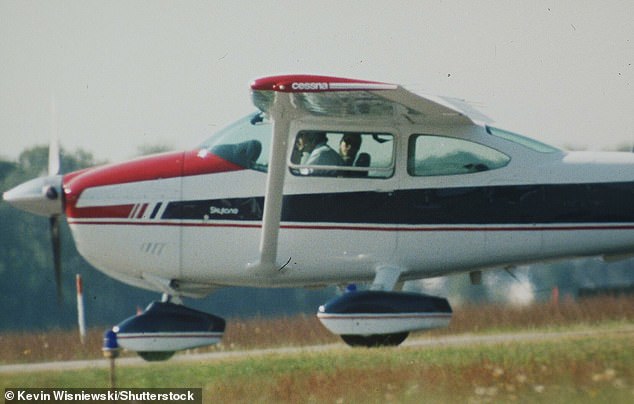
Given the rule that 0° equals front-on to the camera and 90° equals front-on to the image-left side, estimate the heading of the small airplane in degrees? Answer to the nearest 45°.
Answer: approximately 90°

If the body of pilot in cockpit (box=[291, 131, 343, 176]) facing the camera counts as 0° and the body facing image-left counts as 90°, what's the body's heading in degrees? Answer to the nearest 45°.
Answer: approximately 90°
